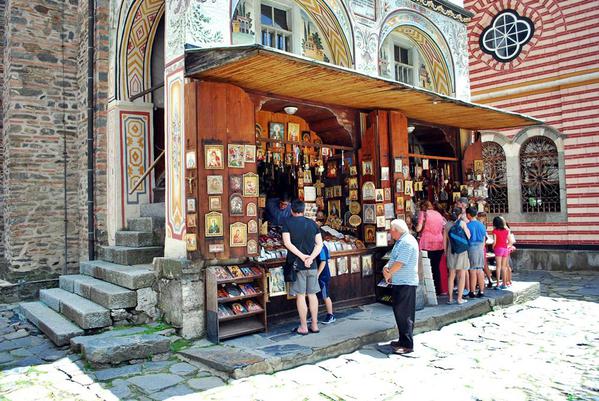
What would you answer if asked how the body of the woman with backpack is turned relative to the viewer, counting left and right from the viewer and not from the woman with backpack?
facing away from the viewer and to the left of the viewer

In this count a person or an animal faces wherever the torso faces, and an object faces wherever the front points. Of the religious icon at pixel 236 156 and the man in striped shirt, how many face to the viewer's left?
1

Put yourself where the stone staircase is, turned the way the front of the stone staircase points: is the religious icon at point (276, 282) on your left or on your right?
on your left

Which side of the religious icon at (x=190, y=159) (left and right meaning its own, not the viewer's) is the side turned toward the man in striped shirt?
left

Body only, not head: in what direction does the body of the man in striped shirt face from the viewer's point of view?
to the viewer's left

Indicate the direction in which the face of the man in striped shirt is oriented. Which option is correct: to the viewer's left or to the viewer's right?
to the viewer's left

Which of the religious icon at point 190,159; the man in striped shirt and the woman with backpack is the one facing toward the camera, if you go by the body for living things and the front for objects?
the religious icon

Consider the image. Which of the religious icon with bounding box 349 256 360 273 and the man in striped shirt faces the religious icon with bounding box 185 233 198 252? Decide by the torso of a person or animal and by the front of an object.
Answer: the man in striped shirt

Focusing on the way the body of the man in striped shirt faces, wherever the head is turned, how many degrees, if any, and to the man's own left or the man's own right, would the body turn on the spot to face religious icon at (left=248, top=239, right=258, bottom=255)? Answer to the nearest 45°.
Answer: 0° — they already face it
